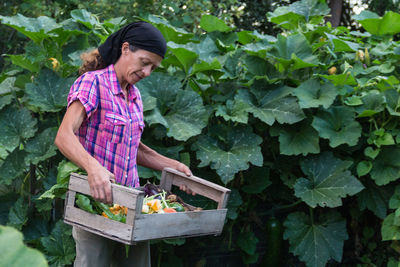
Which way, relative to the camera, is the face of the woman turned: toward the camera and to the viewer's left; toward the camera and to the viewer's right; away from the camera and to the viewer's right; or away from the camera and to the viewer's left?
toward the camera and to the viewer's right

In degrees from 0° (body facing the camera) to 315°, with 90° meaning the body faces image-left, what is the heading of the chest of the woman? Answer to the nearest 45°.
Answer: approximately 315°

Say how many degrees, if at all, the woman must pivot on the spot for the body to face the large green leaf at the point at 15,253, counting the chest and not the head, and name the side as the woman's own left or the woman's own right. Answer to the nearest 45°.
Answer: approximately 45° to the woman's own right
